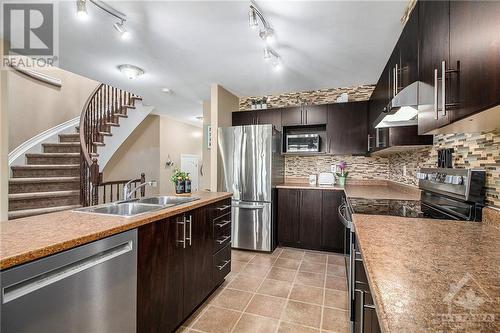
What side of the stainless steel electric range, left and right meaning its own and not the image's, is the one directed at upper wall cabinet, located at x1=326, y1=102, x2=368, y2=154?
right

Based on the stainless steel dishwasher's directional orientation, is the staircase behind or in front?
behind

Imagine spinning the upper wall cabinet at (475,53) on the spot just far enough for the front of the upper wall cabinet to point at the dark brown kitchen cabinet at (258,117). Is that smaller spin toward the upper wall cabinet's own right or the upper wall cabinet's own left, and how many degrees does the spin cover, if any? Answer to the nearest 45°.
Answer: approximately 90° to the upper wall cabinet's own right

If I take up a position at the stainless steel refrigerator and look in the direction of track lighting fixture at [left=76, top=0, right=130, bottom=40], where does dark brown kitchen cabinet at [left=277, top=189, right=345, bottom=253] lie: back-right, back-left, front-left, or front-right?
back-left

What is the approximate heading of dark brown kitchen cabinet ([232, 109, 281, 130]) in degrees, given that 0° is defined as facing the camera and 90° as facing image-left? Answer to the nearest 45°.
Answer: approximately 0°

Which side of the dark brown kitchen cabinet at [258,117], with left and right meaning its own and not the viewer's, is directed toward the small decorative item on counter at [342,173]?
left

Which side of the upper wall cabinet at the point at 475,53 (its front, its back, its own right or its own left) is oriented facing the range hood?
right
